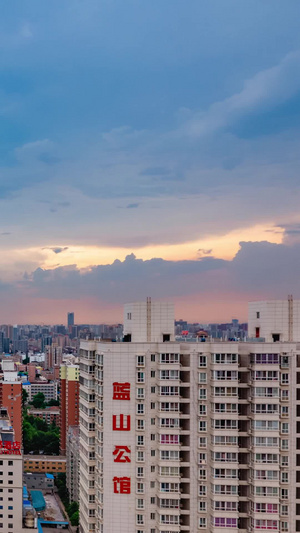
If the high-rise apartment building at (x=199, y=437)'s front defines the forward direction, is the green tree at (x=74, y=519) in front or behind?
behind

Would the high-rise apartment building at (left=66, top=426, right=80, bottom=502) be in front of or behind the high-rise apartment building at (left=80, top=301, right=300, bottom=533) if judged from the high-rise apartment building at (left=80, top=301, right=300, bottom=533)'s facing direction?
behind

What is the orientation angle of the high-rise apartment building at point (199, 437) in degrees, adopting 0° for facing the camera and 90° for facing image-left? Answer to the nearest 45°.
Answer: approximately 0°

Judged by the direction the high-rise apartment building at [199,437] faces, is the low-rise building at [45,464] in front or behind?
behind

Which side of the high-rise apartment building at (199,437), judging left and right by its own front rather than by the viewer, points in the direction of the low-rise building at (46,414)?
back

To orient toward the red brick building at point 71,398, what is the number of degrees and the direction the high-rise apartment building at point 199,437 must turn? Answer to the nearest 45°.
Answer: approximately 180°
